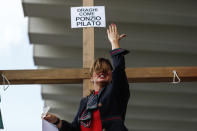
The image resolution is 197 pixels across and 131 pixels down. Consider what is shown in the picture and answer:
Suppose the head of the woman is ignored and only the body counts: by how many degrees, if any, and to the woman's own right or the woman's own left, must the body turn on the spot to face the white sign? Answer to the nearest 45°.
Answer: approximately 135° to the woman's own right

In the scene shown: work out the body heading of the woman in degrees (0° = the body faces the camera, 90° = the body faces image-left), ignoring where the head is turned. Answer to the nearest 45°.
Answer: approximately 45°

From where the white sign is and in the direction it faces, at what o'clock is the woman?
The woman is roughly at 12 o'clock from the white sign.
